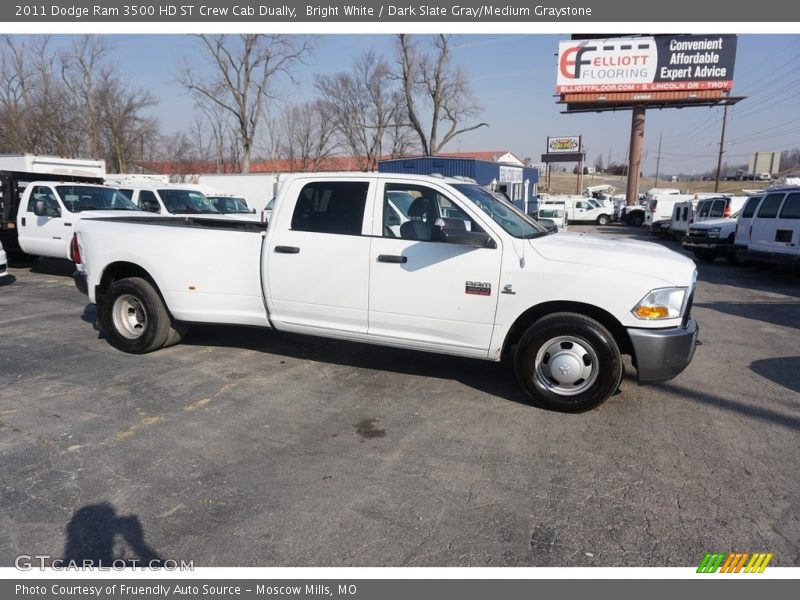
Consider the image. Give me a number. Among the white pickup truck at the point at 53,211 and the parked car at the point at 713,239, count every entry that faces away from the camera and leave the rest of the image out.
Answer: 0

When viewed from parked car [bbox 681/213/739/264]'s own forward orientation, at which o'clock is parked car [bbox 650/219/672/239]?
parked car [bbox 650/219/672/239] is roughly at 4 o'clock from parked car [bbox 681/213/739/264].

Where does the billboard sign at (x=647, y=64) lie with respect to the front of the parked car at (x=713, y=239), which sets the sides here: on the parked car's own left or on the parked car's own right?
on the parked car's own right

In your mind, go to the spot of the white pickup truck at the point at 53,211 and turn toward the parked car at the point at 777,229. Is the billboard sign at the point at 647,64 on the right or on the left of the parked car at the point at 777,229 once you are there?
left

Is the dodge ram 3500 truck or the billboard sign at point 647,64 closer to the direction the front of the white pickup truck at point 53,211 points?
the dodge ram 3500 truck

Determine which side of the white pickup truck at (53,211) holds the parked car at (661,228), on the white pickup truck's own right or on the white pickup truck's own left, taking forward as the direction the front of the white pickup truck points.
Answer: on the white pickup truck's own left

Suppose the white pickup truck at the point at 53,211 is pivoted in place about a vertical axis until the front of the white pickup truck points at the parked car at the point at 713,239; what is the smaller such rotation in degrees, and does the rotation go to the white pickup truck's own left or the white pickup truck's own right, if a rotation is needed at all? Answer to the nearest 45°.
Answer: approximately 45° to the white pickup truck's own left

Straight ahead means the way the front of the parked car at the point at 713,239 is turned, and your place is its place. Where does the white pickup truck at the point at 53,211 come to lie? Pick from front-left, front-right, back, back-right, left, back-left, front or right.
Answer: front

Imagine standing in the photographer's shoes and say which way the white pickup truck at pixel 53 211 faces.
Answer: facing the viewer and to the right of the viewer
